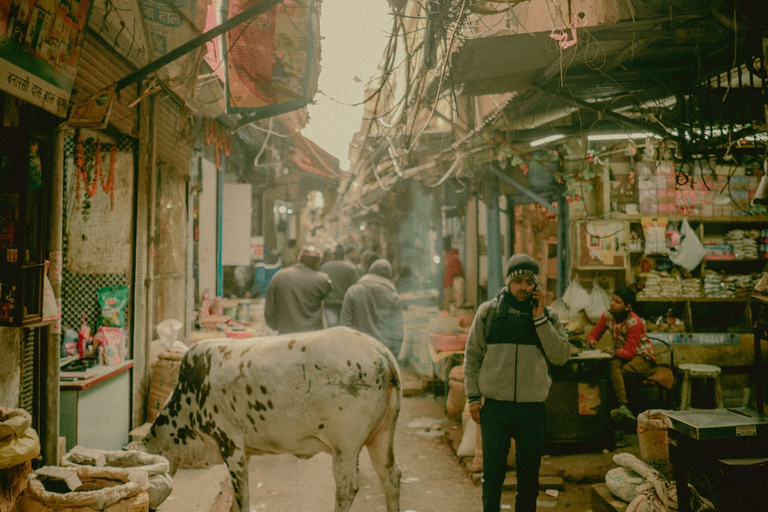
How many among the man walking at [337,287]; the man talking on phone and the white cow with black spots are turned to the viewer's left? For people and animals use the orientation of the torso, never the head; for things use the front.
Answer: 1

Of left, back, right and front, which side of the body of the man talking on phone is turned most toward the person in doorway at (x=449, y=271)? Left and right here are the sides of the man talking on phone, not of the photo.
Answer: back

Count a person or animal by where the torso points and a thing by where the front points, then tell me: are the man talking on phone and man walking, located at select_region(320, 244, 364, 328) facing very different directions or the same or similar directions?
very different directions

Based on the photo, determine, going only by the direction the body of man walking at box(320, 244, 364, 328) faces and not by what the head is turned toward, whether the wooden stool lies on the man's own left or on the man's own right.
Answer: on the man's own right

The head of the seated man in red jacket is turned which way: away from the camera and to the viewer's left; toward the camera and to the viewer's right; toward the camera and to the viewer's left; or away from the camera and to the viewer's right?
toward the camera and to the viewer's left

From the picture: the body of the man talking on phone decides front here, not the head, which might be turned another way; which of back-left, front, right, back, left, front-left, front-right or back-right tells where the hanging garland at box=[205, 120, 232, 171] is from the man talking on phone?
back-right

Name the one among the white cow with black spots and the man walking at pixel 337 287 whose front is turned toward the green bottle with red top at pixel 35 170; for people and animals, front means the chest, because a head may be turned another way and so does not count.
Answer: the white cow with black spots

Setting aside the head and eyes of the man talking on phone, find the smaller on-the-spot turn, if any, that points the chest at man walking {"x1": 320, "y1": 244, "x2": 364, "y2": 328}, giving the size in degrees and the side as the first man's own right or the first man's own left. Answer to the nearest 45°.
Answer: approximately 135° to the first man's own right

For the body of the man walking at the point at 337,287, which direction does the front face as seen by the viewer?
away from the camera

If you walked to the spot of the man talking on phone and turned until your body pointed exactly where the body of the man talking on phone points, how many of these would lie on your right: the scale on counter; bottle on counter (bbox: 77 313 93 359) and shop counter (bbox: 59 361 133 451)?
2

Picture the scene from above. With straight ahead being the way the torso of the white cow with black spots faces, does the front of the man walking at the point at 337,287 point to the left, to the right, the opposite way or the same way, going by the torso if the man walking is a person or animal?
to the right

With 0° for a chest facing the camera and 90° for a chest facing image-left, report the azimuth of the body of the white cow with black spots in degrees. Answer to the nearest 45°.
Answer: approximately 90°

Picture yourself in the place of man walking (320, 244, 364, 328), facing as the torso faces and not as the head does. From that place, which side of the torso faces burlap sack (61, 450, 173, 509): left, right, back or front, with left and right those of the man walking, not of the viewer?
back
